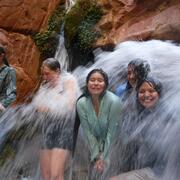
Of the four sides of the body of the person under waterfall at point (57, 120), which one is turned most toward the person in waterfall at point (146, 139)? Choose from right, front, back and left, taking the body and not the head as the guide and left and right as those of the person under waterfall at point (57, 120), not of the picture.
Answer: left

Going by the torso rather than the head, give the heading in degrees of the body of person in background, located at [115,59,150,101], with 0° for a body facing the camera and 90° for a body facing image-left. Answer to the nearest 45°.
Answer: approximately 45°

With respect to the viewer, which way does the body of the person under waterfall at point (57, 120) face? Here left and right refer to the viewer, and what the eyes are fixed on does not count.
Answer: facing the viewer and to the left of the viewer

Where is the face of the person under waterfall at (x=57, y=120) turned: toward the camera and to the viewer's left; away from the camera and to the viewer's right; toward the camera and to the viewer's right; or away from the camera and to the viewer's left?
toward the camera and to the viewer's left

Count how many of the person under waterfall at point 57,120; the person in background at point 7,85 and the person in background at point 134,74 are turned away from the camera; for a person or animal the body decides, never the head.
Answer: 0

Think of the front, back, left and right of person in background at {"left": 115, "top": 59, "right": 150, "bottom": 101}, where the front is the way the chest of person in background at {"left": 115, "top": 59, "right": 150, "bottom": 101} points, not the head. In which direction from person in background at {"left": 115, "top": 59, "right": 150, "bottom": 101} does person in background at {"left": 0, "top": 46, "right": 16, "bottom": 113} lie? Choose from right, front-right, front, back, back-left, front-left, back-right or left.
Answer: front-right

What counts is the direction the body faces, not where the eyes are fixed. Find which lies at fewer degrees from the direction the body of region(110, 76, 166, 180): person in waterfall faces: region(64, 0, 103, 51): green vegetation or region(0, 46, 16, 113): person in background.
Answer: the person in background

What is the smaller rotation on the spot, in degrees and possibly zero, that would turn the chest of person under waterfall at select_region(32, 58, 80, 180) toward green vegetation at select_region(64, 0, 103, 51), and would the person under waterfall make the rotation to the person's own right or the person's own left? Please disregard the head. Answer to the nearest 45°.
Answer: approximately 135° to the person's own right

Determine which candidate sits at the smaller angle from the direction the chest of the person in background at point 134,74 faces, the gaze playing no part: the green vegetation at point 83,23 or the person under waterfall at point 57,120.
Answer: the person under waterfall

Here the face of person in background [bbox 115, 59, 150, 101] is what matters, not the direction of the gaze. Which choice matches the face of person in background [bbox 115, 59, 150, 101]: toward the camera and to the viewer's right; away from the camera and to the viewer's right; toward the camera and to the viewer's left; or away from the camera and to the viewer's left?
toward the camera and to the viewer's left
